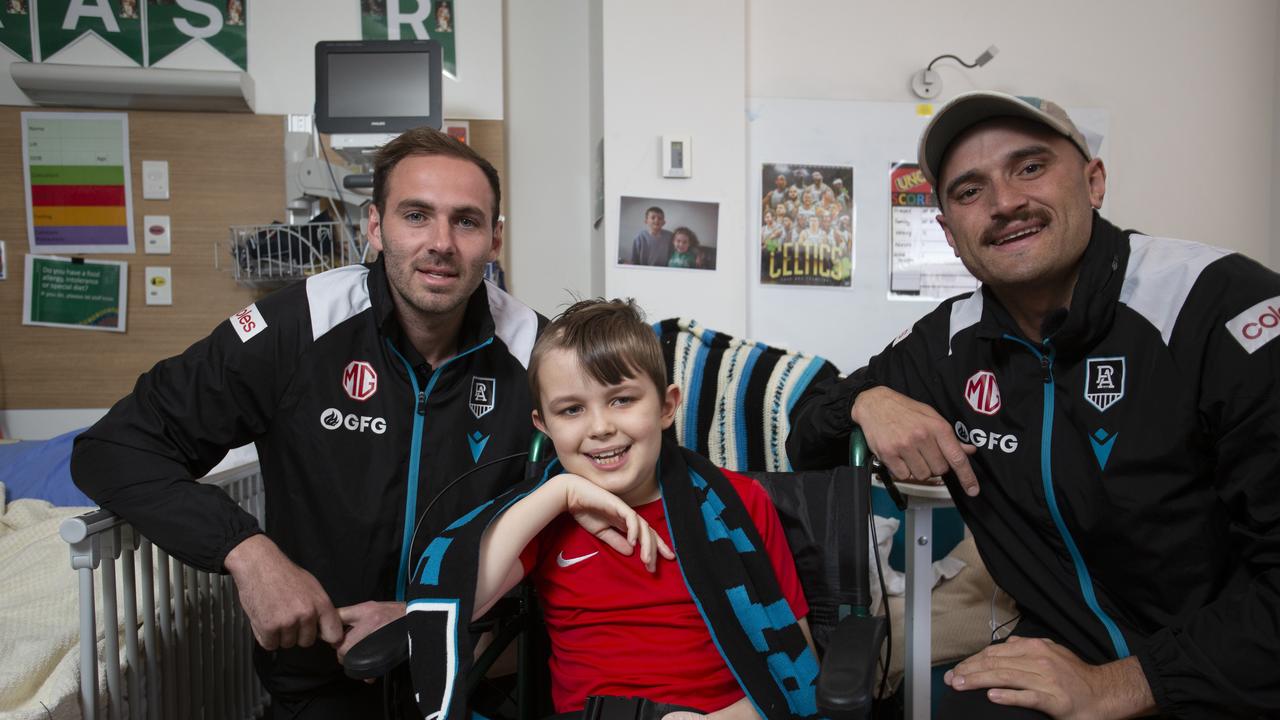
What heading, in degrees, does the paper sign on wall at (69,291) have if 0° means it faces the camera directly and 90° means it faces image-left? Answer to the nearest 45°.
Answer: approximately 0°

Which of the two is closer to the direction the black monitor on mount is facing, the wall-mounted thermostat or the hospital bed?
the hospital bed

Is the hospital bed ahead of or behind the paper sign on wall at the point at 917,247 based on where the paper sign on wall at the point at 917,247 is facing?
ahead

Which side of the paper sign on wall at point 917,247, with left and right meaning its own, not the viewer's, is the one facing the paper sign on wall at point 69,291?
right

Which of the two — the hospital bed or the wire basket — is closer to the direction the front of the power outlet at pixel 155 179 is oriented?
the hospital bed

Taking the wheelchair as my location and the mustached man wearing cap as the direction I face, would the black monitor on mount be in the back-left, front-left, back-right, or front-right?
back-left

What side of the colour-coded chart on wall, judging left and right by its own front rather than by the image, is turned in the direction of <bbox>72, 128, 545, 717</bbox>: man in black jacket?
front

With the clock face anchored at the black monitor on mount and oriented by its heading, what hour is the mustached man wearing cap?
The mustached man wearing cap is roughly at 11 o'clock from the black monitor on mount.
